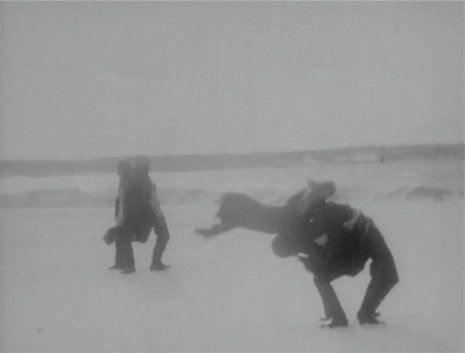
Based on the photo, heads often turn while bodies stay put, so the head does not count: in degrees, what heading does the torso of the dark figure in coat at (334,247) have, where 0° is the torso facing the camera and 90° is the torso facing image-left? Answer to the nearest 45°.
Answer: approximately 45°
